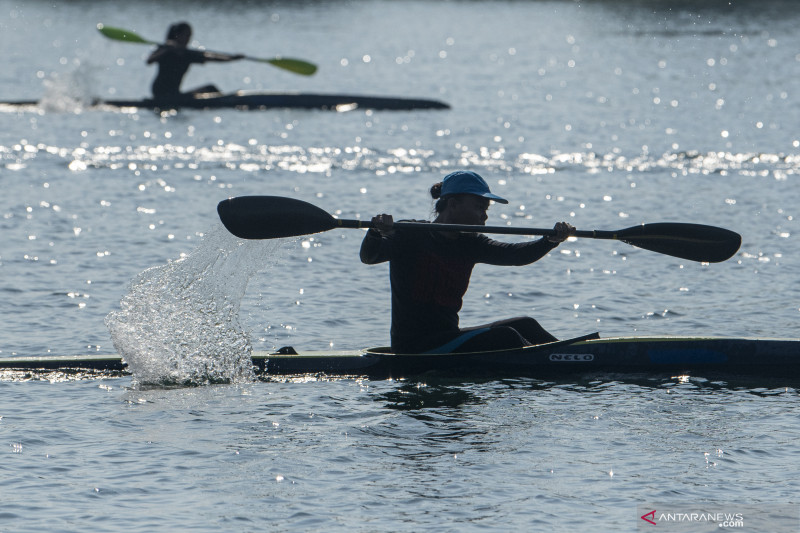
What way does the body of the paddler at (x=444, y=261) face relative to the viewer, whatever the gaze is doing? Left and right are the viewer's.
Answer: facing to the right of the viewer

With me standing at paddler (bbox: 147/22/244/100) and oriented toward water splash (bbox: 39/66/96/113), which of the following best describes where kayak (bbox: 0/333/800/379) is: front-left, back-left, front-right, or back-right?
back-left

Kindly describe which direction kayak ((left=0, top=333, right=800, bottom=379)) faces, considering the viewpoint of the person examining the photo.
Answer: facing to the right of the viewer

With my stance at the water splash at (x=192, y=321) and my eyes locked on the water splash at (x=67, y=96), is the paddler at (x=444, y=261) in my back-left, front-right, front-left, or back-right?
back-right

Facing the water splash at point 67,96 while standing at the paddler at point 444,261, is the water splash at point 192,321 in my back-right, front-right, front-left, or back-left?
front-left

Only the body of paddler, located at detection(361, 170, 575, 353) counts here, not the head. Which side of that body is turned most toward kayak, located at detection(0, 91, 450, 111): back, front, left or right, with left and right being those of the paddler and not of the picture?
left

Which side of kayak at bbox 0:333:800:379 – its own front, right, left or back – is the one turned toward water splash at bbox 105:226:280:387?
back

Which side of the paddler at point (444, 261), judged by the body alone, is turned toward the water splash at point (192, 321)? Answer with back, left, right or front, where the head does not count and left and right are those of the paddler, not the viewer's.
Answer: back

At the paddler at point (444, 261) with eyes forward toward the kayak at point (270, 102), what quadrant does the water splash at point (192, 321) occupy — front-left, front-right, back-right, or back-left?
front-left

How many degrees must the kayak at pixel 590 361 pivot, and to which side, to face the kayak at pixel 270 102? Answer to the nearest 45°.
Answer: approximately 90° to its left
